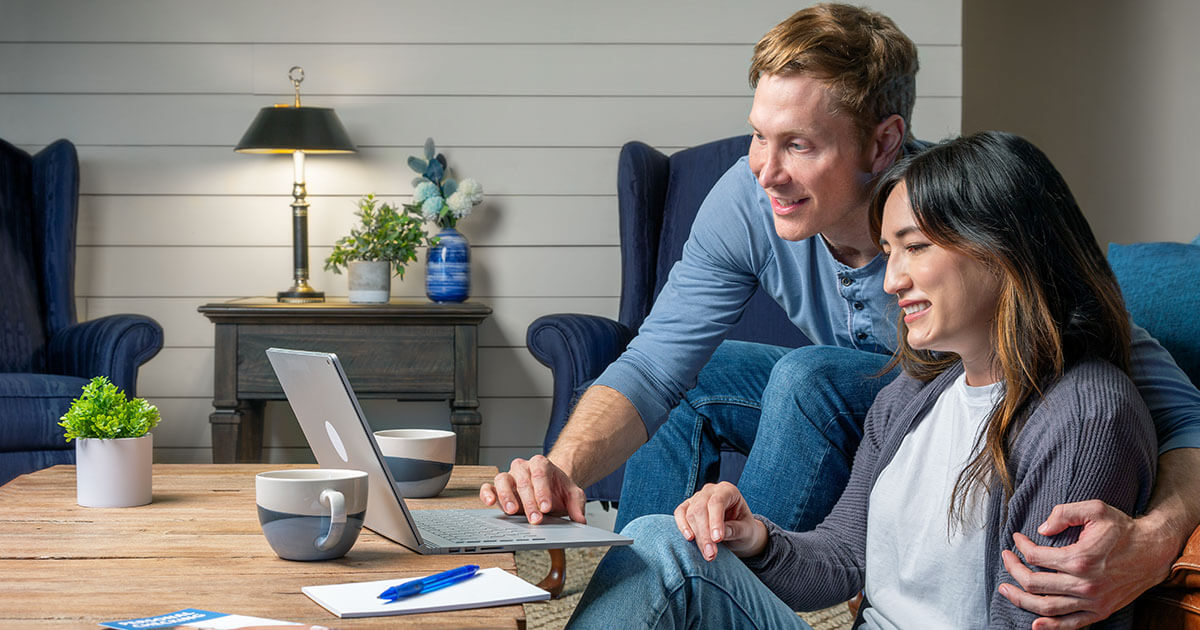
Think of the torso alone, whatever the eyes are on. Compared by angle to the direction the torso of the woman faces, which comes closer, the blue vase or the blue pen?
the blue pen

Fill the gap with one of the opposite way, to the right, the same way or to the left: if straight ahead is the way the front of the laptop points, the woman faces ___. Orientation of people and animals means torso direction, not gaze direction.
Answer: the opposite way

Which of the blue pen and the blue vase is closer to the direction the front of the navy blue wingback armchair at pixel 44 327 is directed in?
the blue pen

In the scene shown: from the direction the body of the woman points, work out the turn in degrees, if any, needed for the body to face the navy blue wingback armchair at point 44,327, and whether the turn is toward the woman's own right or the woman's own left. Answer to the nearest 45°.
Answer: approximately 90° to the woman's own right

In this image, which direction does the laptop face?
to the viewer's right

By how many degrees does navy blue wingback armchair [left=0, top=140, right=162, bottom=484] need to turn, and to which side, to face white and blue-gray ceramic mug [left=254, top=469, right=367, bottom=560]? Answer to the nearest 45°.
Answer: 0° — it already faces it

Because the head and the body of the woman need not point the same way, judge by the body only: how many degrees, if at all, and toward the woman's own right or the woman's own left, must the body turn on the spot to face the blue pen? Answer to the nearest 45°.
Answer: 0° — they already face it

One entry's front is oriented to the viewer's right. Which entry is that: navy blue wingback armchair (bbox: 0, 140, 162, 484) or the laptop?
the laptop

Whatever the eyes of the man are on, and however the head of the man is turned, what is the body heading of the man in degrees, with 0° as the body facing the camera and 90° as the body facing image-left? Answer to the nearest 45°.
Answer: approximately 45°

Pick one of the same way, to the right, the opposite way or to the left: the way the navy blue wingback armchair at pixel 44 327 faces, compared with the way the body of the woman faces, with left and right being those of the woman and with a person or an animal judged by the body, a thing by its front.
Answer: to the left

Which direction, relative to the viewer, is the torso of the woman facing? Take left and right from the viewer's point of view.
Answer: facing the viewer and to the left of the viewer

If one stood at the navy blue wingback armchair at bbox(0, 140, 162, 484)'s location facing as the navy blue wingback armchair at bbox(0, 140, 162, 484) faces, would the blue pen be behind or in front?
in front

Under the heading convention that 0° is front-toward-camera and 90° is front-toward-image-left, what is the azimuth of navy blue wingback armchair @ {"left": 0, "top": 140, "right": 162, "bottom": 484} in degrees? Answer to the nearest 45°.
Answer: approximately 0°

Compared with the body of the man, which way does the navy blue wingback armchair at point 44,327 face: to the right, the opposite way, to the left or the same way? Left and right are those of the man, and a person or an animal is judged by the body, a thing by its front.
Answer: to the left
